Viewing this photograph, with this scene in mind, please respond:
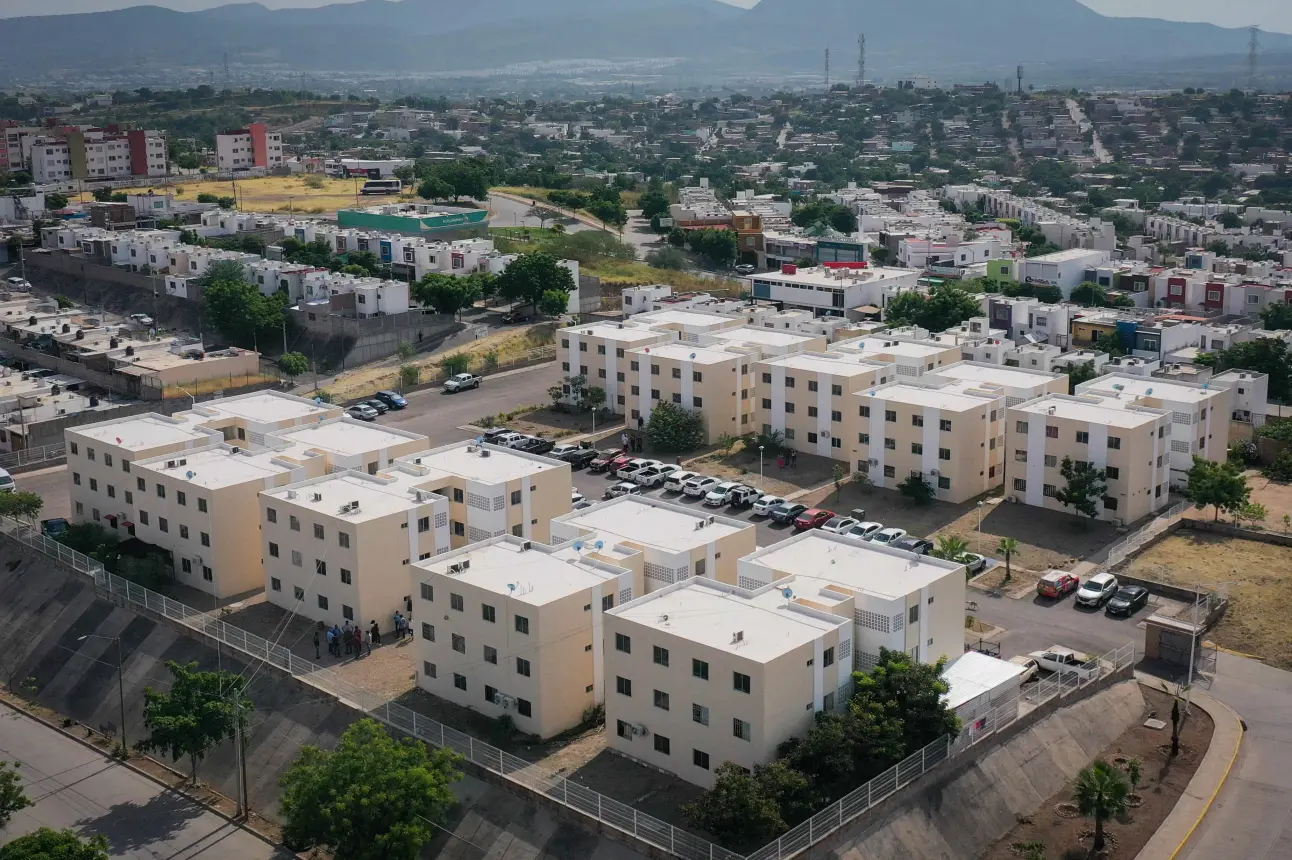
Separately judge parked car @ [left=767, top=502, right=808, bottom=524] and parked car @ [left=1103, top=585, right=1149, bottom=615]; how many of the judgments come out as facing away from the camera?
0

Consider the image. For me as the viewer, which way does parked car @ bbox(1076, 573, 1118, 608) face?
facing the viewer and to the left of the viewer

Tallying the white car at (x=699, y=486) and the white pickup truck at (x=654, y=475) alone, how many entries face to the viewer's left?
0

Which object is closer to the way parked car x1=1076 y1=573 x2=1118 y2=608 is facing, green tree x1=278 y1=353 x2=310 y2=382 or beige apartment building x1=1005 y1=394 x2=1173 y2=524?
the green tree

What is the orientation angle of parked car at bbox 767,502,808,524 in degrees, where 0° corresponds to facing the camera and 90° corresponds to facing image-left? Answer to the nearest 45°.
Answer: approximately 45°
